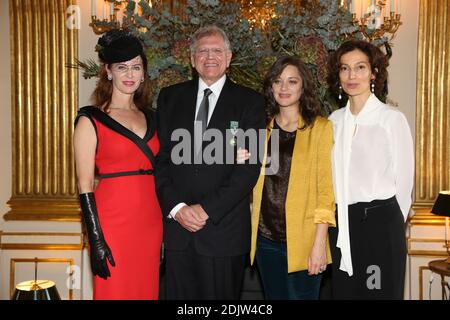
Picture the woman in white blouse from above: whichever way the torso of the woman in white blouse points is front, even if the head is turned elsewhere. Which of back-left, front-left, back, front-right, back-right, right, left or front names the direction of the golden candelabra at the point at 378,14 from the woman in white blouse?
back-right

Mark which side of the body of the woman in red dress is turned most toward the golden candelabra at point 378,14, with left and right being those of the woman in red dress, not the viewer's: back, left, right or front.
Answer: left

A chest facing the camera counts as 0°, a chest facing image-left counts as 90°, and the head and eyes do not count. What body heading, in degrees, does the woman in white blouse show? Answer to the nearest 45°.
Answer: approximately 45°

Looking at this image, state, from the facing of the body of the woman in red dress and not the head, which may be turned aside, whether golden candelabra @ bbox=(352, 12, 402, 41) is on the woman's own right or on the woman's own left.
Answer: on the woman's own left

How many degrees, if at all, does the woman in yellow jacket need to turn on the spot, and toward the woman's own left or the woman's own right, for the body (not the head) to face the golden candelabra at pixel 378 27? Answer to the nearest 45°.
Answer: approximately 180°

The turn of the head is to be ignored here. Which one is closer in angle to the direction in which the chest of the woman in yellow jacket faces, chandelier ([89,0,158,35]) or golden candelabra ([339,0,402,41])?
the chandelier

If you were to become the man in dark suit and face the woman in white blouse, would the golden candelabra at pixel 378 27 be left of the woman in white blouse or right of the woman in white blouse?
left

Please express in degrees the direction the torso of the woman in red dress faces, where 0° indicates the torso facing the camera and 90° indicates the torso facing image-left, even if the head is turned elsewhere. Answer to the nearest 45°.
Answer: approximately 315°

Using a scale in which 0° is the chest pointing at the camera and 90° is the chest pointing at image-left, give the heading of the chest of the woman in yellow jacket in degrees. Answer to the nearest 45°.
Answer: approximately 45°
